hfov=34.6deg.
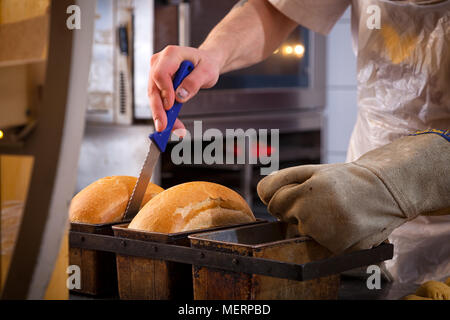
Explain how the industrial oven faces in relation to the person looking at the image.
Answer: facing the viewer

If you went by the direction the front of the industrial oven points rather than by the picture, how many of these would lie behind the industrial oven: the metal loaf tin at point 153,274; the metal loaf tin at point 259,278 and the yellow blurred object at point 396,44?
0

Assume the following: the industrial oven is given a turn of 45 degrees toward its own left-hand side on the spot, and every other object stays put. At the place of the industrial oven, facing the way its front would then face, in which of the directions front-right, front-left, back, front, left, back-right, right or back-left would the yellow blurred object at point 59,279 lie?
front-right

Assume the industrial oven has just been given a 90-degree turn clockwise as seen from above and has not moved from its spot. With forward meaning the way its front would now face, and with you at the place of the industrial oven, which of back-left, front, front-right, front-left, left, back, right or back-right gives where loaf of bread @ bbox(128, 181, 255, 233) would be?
left

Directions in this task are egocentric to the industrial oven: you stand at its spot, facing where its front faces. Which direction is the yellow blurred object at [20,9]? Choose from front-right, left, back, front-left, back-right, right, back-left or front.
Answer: front

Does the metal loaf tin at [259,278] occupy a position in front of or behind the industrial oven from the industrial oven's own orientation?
in front

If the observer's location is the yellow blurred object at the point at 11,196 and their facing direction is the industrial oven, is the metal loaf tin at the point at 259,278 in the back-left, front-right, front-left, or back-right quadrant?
front-right

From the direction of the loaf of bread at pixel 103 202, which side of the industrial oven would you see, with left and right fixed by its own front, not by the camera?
front

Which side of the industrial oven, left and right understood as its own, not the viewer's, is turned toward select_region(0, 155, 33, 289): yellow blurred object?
front

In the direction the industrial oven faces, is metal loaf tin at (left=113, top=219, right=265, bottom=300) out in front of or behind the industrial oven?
in front

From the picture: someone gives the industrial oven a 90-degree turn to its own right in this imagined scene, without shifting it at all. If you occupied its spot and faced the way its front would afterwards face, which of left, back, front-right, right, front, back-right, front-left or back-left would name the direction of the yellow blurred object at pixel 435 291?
left
